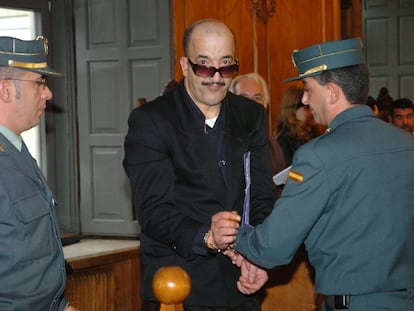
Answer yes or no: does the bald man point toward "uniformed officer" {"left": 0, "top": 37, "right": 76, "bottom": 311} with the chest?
no

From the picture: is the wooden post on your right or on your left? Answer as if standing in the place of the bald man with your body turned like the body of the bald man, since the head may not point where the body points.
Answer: on your right

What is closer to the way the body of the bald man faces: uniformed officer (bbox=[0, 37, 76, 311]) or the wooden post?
the wooden post

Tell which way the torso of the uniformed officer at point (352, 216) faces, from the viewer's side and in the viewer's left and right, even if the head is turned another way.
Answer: facing away from the viewer and to the left of the viewer

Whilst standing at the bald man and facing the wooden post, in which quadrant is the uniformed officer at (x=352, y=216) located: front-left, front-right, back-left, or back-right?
front-left

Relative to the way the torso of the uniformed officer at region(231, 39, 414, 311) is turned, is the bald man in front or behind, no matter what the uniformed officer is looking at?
in front

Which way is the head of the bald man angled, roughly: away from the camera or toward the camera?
toward the camera

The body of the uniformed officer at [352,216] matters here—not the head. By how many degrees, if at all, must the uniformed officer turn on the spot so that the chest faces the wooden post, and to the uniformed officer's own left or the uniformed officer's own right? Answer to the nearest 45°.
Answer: approximately 90° to the uniformed officer's own left

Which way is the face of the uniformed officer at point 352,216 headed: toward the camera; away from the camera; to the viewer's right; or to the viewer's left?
to the viewer's left

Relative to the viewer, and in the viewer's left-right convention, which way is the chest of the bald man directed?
facing the viewer and to the right of the viewer

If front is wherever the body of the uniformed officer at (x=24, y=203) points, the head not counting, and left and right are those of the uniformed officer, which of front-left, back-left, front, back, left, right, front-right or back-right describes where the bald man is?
front-left
